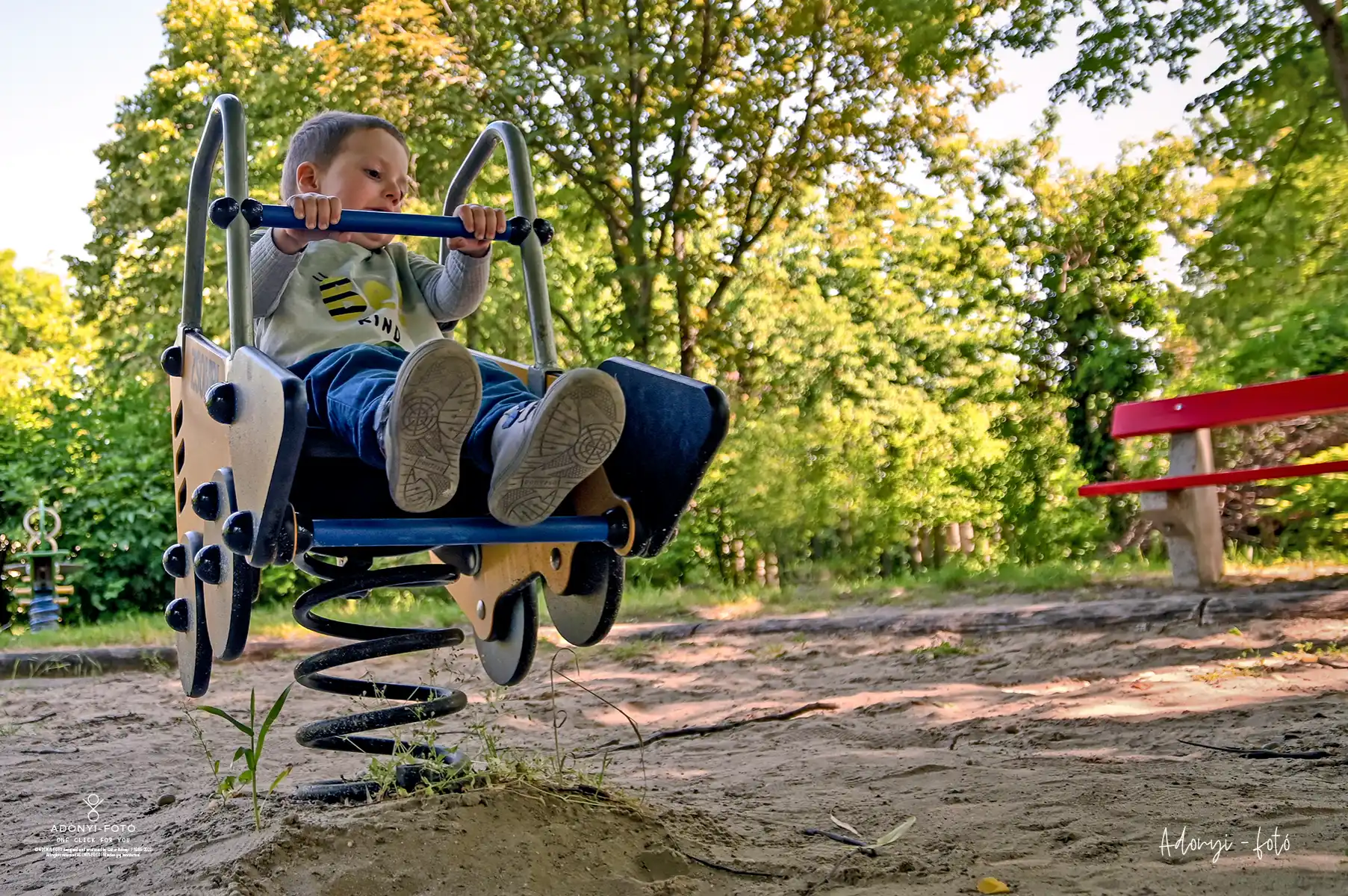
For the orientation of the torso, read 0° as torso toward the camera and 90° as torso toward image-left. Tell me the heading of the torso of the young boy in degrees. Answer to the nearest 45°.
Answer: approximately 315°

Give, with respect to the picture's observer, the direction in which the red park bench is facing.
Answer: facing the viewer and to the left of the viewer

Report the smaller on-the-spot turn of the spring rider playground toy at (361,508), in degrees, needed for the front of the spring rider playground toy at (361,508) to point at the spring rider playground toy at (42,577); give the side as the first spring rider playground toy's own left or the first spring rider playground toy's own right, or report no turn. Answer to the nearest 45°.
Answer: approximately 180°

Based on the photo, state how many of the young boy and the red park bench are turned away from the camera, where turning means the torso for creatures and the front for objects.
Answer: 0

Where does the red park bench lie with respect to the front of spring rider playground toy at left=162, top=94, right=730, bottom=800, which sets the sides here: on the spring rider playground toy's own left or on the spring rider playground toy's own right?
on the spring rider playground toy's own left

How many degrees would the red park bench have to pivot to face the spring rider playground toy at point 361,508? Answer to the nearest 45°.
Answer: approximately 45° to its left

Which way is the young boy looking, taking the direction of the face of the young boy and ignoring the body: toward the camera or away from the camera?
toward the camera

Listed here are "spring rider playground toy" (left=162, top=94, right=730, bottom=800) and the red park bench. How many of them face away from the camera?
0

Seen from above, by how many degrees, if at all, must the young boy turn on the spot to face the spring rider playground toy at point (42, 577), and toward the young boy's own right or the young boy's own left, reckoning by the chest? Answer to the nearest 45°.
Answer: approximately 180°

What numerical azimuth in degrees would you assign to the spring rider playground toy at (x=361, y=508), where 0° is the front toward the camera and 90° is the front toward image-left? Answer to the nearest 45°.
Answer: approximately 315°
